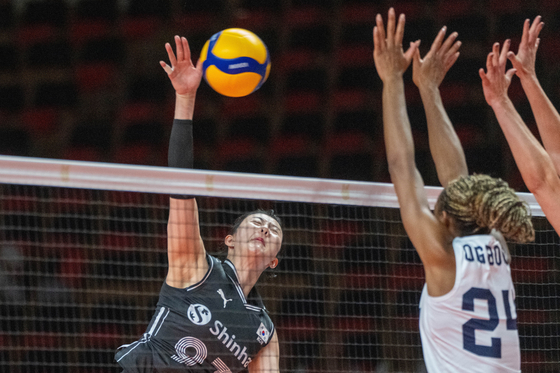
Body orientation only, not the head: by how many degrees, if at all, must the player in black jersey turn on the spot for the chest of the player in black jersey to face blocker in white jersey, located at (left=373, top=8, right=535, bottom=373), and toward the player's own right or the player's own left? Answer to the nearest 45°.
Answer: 0° — they already face them

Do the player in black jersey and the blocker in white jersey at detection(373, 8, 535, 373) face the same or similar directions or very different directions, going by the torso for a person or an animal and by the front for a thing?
very different directions

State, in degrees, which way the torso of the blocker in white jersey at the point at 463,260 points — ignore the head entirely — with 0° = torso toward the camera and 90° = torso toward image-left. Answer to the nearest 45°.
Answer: approximately 135°
